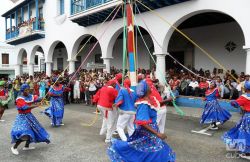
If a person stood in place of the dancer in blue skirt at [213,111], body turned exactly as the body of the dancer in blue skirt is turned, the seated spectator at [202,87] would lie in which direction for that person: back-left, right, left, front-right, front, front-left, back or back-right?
back-right

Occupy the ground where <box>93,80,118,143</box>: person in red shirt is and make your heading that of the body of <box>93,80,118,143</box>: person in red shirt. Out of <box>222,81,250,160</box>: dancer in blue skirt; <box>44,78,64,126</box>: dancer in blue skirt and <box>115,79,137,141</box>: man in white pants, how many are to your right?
2

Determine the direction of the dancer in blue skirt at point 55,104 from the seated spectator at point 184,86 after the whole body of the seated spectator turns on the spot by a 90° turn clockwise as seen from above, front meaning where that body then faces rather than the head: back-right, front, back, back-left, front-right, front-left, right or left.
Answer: front-left

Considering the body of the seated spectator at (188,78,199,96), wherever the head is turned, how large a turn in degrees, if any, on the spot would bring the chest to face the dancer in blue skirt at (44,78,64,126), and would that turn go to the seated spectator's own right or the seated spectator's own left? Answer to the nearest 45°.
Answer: approximately 45° to the seated spectator's own right

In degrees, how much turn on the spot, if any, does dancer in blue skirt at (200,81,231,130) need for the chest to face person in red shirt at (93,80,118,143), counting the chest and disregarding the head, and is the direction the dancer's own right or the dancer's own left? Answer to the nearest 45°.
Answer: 0° — they already face them

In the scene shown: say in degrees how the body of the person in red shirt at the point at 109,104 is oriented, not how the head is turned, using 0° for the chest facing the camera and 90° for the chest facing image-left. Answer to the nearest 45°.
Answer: approximately 225°

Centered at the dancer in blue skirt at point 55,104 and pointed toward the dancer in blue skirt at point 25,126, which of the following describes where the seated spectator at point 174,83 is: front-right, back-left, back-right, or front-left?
back-left

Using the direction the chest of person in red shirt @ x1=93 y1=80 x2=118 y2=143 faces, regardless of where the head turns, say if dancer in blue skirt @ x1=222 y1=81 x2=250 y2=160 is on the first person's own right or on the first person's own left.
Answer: on the first person's own right

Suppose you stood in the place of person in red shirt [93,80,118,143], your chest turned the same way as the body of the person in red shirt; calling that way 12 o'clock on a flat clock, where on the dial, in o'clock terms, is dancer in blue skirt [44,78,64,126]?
The dancer in blue skirt is roughly at 9 o'clock from the person in red shirt.

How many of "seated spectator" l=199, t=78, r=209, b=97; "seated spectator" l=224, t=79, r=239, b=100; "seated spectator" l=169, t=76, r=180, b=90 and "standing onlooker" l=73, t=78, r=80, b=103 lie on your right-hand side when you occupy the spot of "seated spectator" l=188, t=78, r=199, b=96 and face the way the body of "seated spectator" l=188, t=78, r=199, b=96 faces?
2

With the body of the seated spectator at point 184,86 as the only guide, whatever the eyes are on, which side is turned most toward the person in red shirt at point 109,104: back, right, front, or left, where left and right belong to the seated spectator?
front

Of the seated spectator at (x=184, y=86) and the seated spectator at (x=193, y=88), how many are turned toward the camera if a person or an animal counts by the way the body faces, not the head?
2

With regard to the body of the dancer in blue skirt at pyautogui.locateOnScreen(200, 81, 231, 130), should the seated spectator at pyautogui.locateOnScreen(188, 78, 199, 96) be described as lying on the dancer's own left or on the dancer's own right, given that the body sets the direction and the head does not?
on the dancer's own right

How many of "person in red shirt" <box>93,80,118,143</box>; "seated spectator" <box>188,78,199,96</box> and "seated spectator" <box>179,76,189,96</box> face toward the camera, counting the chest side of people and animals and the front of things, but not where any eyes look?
2
